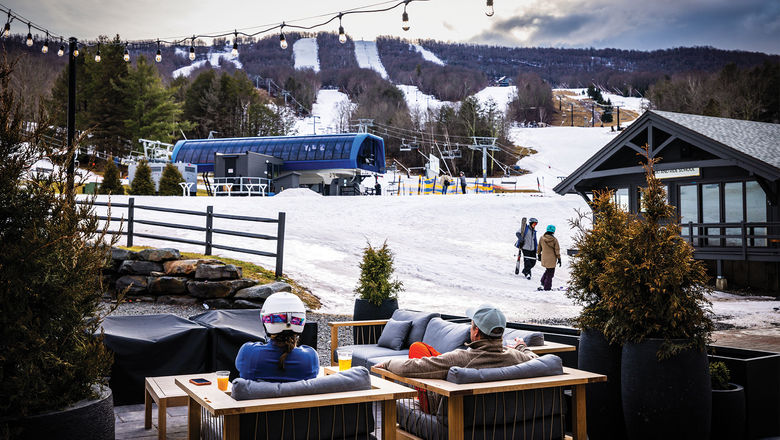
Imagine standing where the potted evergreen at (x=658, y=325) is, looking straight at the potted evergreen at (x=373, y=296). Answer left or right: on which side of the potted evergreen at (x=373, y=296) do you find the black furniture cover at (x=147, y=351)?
left

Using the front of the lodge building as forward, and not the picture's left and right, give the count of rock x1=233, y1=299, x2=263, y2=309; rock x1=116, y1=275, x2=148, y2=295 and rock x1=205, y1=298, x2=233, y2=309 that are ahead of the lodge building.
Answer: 3

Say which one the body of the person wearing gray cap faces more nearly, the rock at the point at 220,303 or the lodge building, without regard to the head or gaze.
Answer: the rock

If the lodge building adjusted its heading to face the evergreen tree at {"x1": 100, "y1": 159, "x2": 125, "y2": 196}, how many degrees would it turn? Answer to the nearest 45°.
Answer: approximately 45° to its right

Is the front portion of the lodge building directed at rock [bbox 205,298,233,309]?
yes

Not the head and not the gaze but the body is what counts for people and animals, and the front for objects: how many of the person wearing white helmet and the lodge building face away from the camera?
1

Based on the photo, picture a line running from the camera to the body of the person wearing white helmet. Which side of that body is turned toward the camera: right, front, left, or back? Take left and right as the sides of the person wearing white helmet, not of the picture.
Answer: back

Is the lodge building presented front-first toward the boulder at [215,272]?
yes

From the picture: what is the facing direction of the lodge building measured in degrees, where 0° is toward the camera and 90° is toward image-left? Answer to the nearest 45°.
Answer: approximately 45°

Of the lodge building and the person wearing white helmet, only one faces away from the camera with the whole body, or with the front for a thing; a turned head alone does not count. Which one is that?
the person wearing white helmet

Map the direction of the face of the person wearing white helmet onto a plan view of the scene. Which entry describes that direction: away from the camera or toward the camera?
away from the camera

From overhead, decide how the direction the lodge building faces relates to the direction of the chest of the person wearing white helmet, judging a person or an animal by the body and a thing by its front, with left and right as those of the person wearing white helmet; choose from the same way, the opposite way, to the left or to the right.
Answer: to the left
